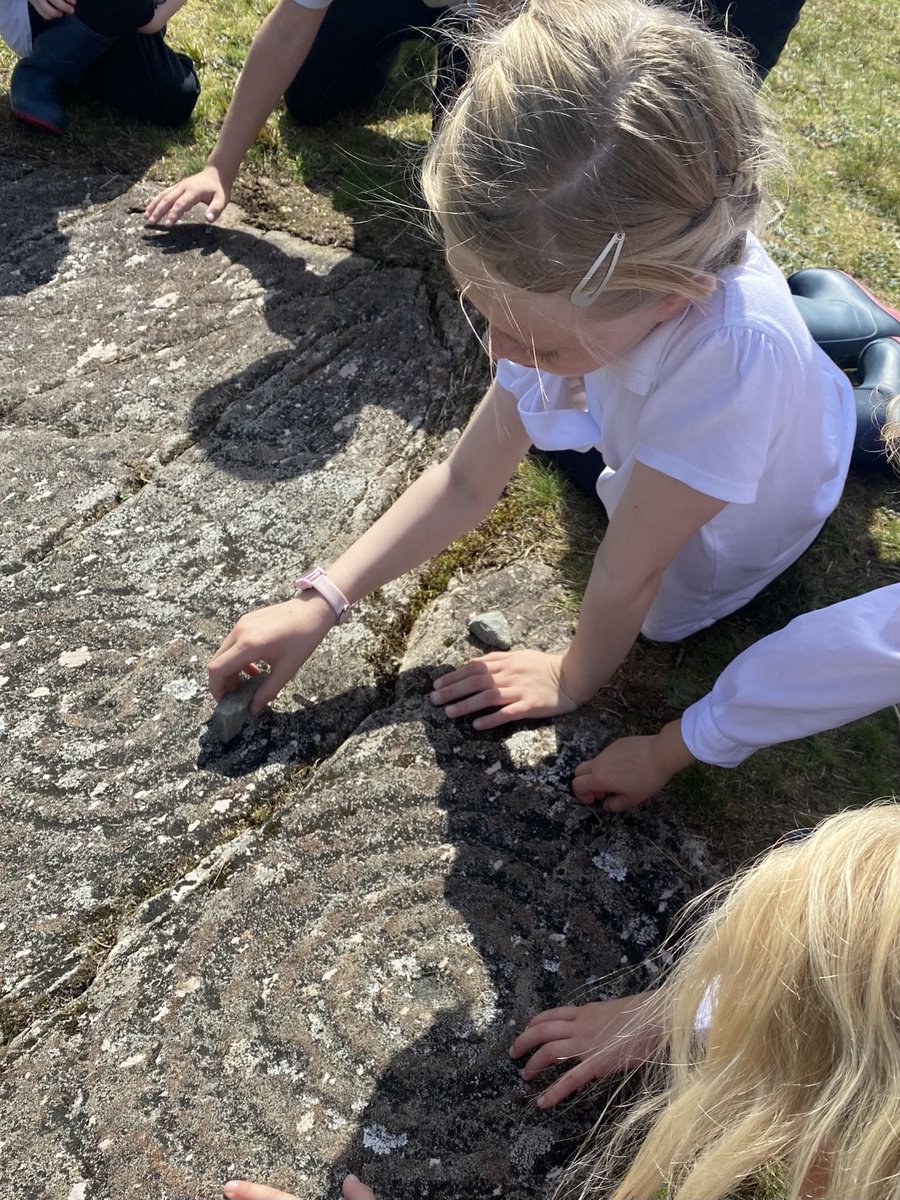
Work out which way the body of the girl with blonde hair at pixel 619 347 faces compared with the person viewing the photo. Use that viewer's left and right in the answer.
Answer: facing the viewer and to the left of the viewer

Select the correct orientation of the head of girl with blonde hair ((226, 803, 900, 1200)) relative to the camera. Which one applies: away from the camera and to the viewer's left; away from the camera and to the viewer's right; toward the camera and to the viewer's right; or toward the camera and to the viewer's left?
away from the camera and to the viewer's left

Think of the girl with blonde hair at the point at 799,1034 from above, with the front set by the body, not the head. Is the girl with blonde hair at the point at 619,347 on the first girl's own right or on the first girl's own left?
on the first girl's own right

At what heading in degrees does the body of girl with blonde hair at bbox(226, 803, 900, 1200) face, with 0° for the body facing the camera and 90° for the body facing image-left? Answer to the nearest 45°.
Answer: approximately 90°

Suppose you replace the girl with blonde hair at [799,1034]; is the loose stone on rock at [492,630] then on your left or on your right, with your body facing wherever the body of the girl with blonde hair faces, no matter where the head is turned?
on your right

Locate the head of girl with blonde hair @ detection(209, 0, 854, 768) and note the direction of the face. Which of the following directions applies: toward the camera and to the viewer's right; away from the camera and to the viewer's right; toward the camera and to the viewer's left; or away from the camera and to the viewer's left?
toward the camera and to the viewer's left

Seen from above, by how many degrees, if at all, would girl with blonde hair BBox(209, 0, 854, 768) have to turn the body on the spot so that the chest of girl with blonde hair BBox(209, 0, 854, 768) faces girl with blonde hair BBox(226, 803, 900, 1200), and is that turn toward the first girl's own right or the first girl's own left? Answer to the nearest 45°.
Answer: approximately 45° to the first girl's own left
